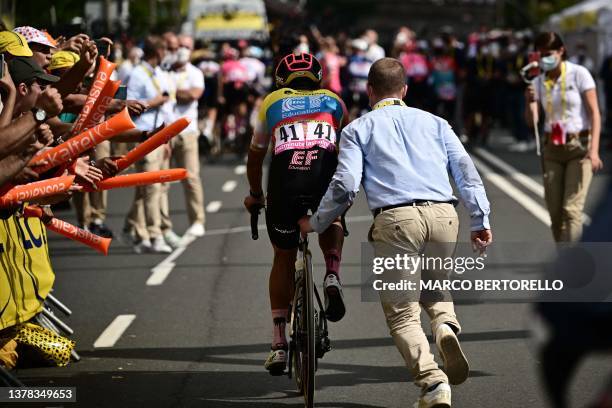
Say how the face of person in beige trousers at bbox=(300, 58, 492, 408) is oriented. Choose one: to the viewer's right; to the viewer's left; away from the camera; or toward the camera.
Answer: away from the camera

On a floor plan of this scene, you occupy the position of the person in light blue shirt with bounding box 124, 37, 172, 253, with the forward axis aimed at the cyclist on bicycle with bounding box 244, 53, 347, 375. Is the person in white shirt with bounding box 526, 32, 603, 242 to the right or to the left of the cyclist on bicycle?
left

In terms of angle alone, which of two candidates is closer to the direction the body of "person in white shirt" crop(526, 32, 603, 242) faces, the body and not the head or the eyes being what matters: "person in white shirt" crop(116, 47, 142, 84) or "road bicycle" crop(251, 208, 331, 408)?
the road bicycle

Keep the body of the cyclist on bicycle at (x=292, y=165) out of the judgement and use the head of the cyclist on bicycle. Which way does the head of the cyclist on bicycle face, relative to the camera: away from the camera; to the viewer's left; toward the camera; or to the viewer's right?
away from the camera

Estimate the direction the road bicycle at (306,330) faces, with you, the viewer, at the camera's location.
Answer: facing away from the viewer

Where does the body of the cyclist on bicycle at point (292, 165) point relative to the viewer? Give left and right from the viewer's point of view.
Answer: facing away from the viewer

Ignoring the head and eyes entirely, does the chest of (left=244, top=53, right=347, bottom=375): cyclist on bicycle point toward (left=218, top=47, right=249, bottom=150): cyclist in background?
yes

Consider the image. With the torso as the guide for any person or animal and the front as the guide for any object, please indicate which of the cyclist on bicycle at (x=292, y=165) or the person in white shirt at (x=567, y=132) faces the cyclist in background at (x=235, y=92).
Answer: the cyclist on bicycle

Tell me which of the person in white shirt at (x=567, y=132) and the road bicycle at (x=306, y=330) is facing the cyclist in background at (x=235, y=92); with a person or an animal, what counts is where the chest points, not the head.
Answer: the road bicycle
